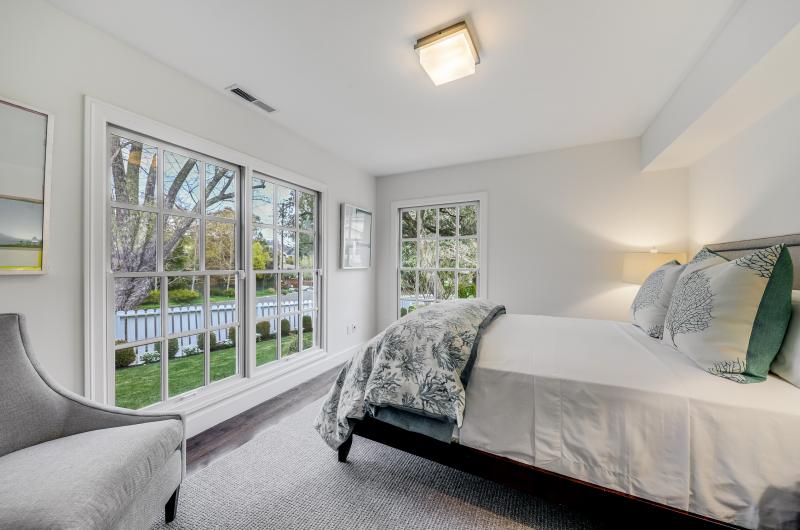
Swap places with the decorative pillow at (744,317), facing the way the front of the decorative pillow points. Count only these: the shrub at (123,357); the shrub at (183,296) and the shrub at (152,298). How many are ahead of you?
3

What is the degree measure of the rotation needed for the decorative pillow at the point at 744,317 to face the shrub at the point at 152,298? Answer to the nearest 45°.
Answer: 0° — it already faces it

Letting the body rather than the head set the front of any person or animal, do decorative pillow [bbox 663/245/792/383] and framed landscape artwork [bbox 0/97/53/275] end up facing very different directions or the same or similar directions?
very different directions

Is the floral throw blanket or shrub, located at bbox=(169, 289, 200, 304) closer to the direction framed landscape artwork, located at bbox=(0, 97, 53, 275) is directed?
the floral throw blanket

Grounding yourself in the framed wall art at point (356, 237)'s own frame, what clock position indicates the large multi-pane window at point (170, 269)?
The large multi-pane window is roughly at 3 o'clock from the framed wall art.

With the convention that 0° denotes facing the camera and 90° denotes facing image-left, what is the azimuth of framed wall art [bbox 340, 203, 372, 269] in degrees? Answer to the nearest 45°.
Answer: approximately 315°

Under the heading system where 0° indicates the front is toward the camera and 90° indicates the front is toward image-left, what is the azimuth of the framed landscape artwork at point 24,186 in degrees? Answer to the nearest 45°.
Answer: approximately 315°
